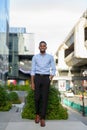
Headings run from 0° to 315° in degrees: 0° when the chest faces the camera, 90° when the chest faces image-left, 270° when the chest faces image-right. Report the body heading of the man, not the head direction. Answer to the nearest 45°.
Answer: approximately 0°
